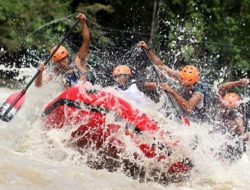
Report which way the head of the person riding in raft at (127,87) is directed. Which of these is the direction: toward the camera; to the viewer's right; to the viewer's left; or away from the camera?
toward the camera

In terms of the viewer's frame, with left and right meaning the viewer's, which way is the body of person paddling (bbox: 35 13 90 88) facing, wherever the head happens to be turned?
facing the viewer and to the left of the viewer

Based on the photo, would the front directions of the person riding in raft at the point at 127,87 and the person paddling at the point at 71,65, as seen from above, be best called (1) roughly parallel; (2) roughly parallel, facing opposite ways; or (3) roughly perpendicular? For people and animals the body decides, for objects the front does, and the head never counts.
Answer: roughly parallel

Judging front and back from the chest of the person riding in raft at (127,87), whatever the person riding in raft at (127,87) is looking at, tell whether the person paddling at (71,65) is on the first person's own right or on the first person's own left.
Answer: on the first person's own right

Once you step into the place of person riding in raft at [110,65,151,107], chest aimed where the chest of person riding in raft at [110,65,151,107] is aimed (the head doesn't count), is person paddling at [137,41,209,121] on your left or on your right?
on your left

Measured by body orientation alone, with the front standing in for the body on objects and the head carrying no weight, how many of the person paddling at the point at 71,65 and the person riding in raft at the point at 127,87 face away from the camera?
0

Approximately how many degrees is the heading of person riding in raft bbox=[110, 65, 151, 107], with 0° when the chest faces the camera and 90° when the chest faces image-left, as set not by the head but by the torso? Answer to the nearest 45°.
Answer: approximately 45°

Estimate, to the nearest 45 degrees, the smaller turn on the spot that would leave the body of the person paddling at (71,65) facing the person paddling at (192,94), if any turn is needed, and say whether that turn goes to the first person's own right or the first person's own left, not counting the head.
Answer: approximately 135° to the first person's own left
